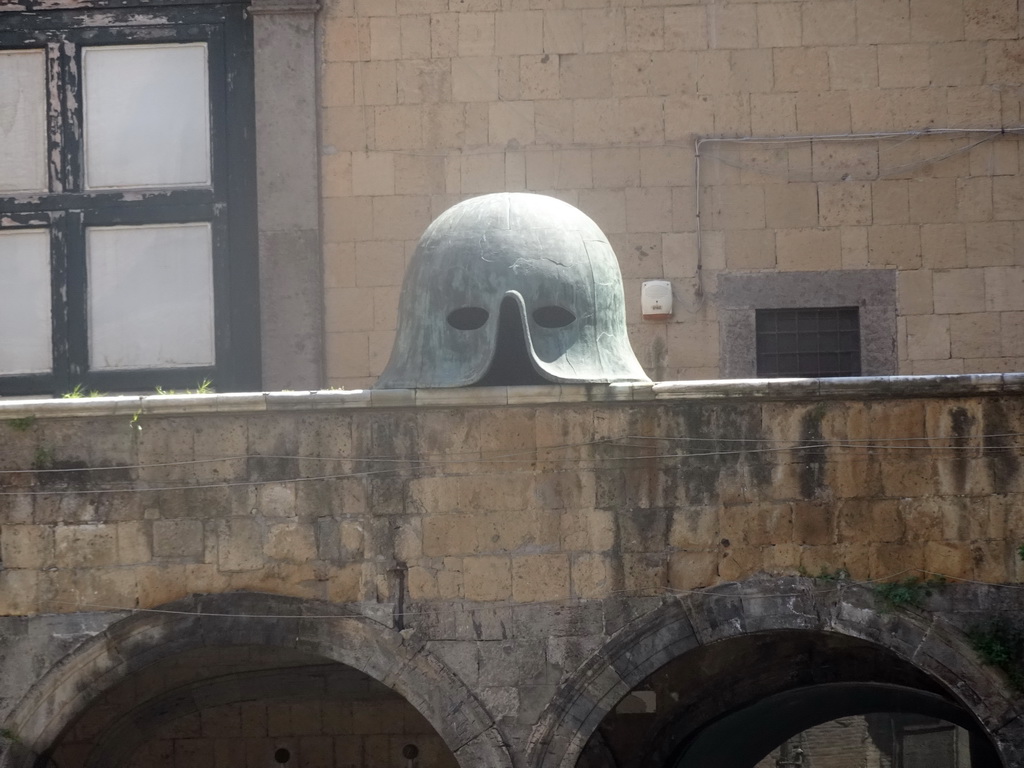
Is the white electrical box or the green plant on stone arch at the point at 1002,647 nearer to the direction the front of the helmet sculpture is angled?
the green plant on stone arch

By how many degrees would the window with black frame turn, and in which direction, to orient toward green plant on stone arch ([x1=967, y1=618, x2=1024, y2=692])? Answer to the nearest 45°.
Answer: approximately 45° to its left

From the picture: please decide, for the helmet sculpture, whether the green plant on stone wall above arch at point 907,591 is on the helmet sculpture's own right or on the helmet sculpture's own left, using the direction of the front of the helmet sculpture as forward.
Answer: on the helmet sculpture's own left

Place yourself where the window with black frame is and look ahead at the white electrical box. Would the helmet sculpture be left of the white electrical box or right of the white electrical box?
right

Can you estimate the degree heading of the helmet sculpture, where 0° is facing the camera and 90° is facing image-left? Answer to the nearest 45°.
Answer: approximately 0°

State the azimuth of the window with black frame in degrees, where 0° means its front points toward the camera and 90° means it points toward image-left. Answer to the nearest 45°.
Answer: approximately 0°
